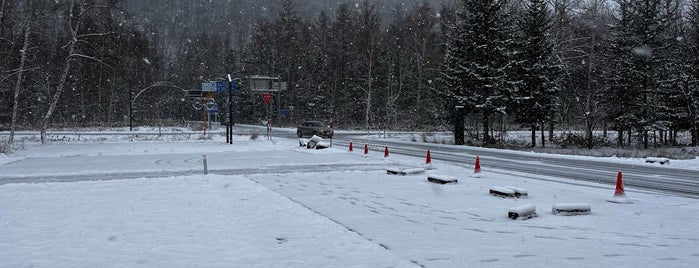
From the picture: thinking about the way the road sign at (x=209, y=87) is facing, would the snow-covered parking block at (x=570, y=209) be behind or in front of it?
in front

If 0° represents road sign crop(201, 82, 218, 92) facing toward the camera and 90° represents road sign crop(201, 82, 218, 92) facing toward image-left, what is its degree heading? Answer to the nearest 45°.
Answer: approximately 0°

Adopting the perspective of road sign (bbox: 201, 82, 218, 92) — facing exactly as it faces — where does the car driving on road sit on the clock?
The car driving on road is roughly at 10 o'clock from the road sign.

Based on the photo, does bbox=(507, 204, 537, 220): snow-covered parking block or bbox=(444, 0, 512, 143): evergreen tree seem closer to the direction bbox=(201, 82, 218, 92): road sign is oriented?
the snow-covered parking block
